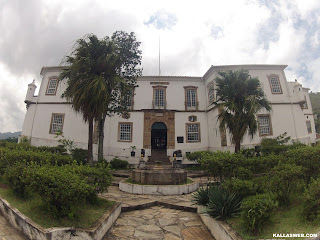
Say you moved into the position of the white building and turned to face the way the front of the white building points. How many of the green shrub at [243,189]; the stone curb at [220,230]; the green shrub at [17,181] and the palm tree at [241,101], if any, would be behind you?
0

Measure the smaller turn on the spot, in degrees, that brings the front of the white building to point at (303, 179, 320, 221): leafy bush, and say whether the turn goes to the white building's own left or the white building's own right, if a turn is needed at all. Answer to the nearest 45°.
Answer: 0° — it already faces it

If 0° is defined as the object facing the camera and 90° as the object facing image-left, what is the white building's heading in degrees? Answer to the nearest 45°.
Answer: approximately 0°

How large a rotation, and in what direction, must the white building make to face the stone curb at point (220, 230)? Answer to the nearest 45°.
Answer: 0° — it already faces it

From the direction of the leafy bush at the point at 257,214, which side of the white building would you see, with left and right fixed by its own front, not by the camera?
front

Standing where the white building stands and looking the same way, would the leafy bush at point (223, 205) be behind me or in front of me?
in front

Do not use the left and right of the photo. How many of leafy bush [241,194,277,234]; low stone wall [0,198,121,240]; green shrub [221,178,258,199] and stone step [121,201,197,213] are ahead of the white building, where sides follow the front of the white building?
4

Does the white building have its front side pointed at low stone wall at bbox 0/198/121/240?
yes

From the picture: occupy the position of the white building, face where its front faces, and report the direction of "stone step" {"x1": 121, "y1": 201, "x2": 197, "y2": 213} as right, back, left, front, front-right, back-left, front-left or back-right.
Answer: front

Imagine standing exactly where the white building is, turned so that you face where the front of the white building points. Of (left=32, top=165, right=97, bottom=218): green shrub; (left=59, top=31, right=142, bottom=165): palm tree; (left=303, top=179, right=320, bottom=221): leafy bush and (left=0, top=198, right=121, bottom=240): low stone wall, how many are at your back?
0

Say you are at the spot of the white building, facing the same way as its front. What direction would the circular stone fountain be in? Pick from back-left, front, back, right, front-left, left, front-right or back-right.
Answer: front

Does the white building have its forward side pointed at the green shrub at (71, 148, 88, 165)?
no

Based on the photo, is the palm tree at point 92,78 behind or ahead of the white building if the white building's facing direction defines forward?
ahead

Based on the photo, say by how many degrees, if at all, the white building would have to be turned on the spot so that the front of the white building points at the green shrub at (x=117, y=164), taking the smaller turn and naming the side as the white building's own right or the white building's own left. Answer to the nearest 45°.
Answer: approximately 45° to the white building's own right
